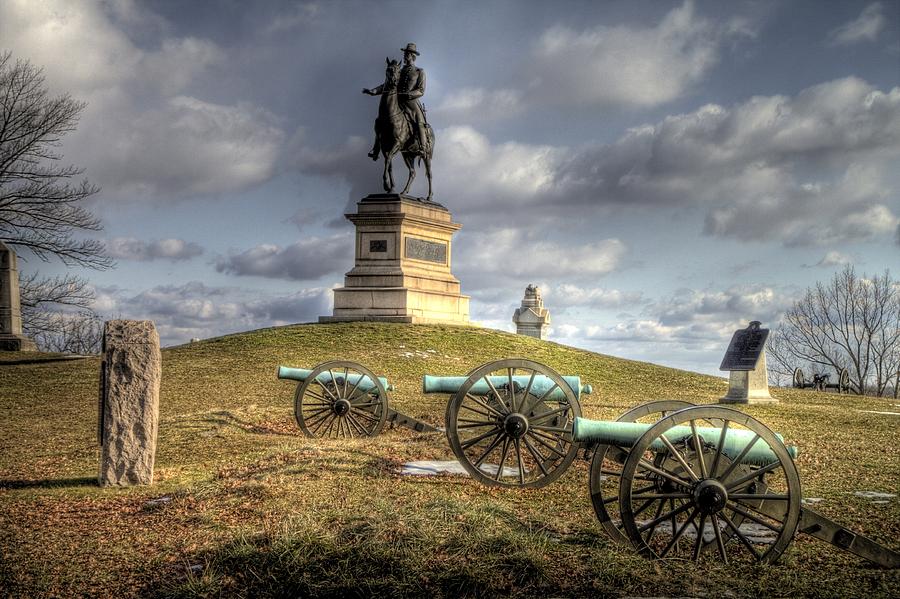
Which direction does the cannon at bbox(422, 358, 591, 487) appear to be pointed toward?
to the viewer's left

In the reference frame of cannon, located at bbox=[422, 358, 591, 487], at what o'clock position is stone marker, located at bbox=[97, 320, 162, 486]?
The stone marker is roughly at 12 o'clock from the cannon.

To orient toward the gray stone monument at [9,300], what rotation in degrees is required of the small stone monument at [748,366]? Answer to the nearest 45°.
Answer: approximately 45° to its right

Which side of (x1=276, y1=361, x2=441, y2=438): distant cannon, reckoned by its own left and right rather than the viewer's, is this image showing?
left

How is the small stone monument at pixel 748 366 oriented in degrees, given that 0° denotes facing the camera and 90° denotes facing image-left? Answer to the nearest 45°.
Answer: approximately 45°

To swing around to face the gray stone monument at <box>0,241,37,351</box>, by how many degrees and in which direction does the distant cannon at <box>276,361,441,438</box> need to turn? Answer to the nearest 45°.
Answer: approximately 45° to its right

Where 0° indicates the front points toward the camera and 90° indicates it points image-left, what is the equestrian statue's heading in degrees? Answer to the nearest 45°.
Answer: approximately 45°

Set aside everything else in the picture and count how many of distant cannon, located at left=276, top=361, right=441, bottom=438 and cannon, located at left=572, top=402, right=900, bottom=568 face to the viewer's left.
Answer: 2

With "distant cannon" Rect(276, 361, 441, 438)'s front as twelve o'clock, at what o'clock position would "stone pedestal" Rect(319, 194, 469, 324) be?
The stone pedestal is roughly at 3 o'clock from the distant cannon.

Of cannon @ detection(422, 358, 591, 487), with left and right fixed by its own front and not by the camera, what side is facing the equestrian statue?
right

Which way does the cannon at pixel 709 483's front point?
to the viewer's left

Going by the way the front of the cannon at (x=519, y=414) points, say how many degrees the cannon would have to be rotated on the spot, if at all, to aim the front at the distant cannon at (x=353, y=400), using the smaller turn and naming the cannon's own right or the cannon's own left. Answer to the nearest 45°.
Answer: approximately 45° to the cannon's own right

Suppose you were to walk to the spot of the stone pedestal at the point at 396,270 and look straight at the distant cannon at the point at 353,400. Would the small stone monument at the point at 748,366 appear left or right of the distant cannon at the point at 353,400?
left

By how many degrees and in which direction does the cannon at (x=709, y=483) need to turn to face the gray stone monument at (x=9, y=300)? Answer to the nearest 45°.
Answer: approximately 45° to its right
